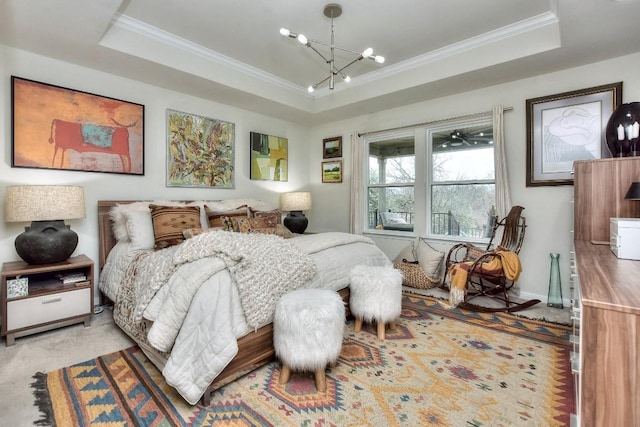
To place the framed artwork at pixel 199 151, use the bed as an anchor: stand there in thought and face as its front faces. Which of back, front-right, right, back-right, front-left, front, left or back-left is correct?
back-left

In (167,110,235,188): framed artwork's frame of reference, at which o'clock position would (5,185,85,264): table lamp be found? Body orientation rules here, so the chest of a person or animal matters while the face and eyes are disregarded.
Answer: The table lamp is roughly at 3 o'clock from the framed artwork.

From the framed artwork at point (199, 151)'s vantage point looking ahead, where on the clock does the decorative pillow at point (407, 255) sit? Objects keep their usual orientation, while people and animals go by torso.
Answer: The decorative pillow is roughly at 11 o'clock from the framed artwork.

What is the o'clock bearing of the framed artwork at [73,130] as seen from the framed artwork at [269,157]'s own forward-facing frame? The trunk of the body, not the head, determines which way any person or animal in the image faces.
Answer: the framed artwork at [73,130] is roughly at 3 o'clock from the framed artwork at [269,157].

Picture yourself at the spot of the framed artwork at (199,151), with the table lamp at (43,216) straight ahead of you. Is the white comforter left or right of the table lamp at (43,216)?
left

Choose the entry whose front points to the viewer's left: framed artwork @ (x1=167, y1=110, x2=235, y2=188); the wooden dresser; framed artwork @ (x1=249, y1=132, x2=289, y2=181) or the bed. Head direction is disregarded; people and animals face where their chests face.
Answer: the wooden dresser

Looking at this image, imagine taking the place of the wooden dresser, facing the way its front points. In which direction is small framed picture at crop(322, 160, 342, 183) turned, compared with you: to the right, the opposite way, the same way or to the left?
to the left

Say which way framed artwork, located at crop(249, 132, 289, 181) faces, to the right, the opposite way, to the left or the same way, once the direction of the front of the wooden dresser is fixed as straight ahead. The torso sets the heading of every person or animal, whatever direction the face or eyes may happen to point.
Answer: the opposite way

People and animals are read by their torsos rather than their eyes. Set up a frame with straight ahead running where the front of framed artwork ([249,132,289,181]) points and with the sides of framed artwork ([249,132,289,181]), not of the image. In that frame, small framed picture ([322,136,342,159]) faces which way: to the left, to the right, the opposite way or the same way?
to the right

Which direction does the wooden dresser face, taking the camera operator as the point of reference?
facing to the left of the viewer
